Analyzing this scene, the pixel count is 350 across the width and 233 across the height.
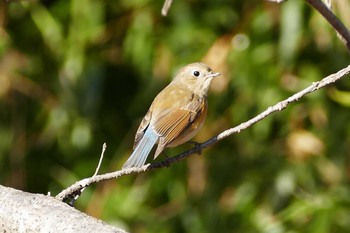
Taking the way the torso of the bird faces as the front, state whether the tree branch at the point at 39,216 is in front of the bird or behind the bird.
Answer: behind
